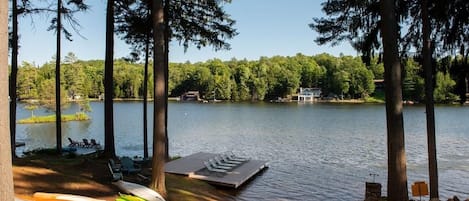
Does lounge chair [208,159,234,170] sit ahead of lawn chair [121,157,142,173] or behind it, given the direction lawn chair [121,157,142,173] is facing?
ahead

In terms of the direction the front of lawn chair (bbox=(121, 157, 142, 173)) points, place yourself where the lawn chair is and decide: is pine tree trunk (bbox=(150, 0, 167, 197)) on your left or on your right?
on your right

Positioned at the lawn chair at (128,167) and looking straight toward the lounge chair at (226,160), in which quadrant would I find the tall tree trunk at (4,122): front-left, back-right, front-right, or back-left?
back-right

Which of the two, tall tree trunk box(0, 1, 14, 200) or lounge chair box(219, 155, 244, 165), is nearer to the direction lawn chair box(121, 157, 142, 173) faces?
the lounge chair

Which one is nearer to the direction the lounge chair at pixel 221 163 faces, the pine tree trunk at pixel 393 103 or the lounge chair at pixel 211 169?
the pine tree trunk
